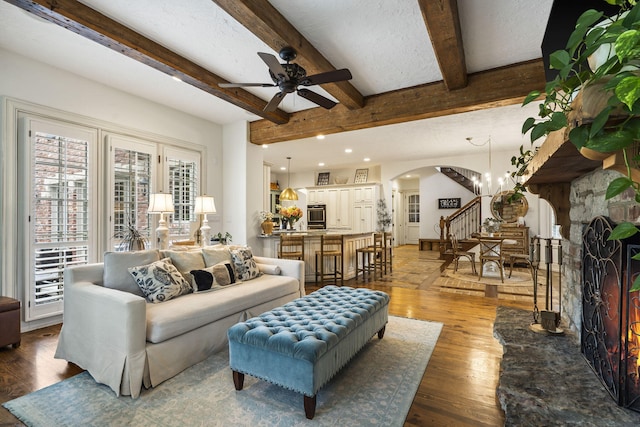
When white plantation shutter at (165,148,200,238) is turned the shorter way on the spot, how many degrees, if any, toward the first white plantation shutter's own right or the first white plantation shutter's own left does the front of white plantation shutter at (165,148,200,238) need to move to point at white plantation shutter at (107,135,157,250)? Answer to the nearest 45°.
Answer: approximately 90° to the first white plantation shutter's own right

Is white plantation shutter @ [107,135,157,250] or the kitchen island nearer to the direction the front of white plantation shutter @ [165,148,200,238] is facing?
the kitchen island

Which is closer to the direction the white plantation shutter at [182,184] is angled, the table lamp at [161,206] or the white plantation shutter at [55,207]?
the table lamp

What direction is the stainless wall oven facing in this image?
toward the camera

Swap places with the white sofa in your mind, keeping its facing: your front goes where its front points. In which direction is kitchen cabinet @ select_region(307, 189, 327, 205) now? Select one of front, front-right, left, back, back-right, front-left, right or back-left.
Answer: left

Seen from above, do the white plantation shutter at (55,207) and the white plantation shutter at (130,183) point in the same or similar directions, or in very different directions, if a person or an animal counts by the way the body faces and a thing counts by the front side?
same or similar directions

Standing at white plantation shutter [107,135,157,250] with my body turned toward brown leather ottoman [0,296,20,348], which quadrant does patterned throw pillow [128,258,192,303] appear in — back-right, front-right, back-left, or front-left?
front-left

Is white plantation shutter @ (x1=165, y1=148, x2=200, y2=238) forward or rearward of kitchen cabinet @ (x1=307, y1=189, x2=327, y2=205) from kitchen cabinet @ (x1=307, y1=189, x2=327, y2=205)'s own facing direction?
forward

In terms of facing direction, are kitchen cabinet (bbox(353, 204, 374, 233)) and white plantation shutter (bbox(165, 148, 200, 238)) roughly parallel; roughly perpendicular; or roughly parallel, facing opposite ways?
roughly perpendicular

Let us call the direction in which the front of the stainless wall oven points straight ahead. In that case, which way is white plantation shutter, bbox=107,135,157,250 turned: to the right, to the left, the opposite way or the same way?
to the left

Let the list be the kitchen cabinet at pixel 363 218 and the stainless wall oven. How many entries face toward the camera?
2

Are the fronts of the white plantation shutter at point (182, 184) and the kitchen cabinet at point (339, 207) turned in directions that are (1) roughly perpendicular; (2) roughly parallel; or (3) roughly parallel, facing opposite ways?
roughly perpendicular

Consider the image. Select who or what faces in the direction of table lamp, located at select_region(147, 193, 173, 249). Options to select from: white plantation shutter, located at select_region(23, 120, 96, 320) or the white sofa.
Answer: the white plantation shutter

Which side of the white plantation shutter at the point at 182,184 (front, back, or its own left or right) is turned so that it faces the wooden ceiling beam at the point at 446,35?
front

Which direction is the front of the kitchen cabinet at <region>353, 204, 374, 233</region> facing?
toward the camera

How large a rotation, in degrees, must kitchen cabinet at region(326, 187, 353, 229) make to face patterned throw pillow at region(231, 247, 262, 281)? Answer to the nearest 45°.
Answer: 0° — it already faces it
